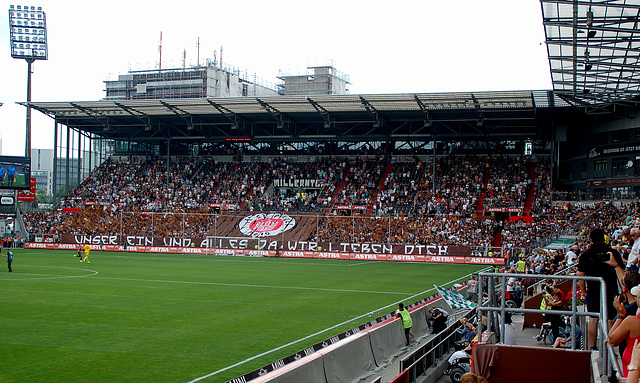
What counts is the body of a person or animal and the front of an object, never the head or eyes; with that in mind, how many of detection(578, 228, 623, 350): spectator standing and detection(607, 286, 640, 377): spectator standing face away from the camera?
1

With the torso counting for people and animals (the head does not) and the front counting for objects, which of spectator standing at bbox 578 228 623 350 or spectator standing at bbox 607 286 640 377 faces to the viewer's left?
spectator standing at bbox 607 286 640 377

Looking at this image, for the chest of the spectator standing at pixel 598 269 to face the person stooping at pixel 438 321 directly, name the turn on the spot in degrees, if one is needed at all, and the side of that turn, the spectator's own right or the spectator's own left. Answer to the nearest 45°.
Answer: approximately 45° to the spectator's own left

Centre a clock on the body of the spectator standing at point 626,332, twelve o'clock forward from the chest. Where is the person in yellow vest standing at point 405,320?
the person in yellow vest standing at point 405,320 is roughly at 2 o'clock from the spectator standing at point 626,332.

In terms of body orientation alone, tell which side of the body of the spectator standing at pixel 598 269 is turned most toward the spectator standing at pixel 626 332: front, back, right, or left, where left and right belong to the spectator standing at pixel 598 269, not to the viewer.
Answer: back

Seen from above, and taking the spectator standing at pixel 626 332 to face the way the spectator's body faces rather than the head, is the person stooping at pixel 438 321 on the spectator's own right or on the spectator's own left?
on the spectator's own right

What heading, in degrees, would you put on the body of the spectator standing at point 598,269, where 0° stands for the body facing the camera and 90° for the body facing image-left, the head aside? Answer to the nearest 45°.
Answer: approximately 180°

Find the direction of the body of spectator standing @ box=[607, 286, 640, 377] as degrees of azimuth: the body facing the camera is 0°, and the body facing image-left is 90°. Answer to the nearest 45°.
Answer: approximately 90°

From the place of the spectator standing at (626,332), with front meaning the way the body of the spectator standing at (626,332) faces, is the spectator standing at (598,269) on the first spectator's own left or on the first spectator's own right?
on the first spectator's own right
